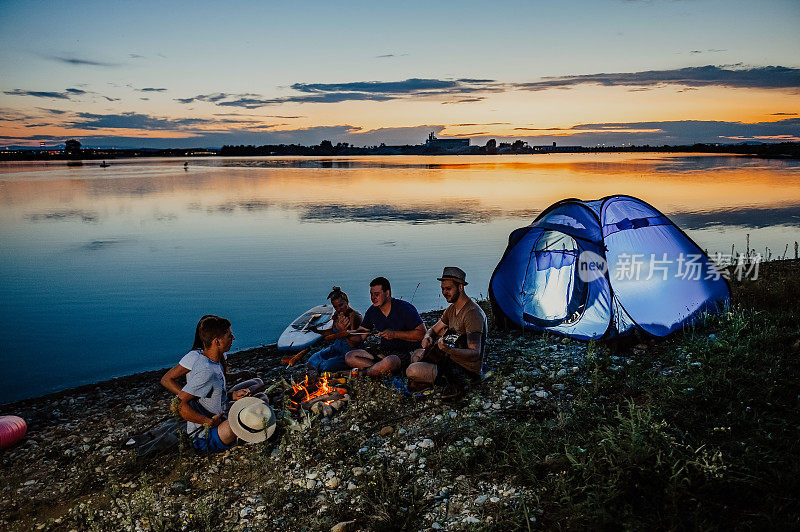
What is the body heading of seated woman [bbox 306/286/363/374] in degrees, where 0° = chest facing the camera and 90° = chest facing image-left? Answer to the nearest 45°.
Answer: approximately 45°

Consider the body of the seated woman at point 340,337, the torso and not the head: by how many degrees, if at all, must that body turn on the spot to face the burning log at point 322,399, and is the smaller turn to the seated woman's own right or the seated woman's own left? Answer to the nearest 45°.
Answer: approximately 45° to the seated woman's own left

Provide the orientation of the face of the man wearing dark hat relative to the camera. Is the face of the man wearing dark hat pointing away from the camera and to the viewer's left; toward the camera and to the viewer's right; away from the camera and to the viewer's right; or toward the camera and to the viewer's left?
toward the camera and to the viewer's left

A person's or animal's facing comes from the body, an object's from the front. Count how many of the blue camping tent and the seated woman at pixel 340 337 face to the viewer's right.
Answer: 0

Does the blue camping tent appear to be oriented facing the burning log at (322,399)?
yes

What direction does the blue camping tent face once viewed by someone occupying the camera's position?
facing the viewer and to the left of the viewer

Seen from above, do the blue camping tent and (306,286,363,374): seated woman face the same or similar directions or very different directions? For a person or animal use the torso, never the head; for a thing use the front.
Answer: same or similar directions

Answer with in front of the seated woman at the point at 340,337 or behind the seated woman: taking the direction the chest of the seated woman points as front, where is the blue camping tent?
behind

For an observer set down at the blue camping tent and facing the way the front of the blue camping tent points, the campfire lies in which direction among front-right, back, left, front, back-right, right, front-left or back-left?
front

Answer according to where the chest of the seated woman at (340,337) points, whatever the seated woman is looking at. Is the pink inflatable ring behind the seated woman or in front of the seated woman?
in front

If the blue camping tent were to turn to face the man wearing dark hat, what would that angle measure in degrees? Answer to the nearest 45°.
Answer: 0° — it already faces them

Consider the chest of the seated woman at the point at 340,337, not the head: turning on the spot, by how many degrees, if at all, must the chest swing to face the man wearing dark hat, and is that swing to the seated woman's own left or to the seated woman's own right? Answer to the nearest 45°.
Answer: approximately 90° to the seated woman's own left
